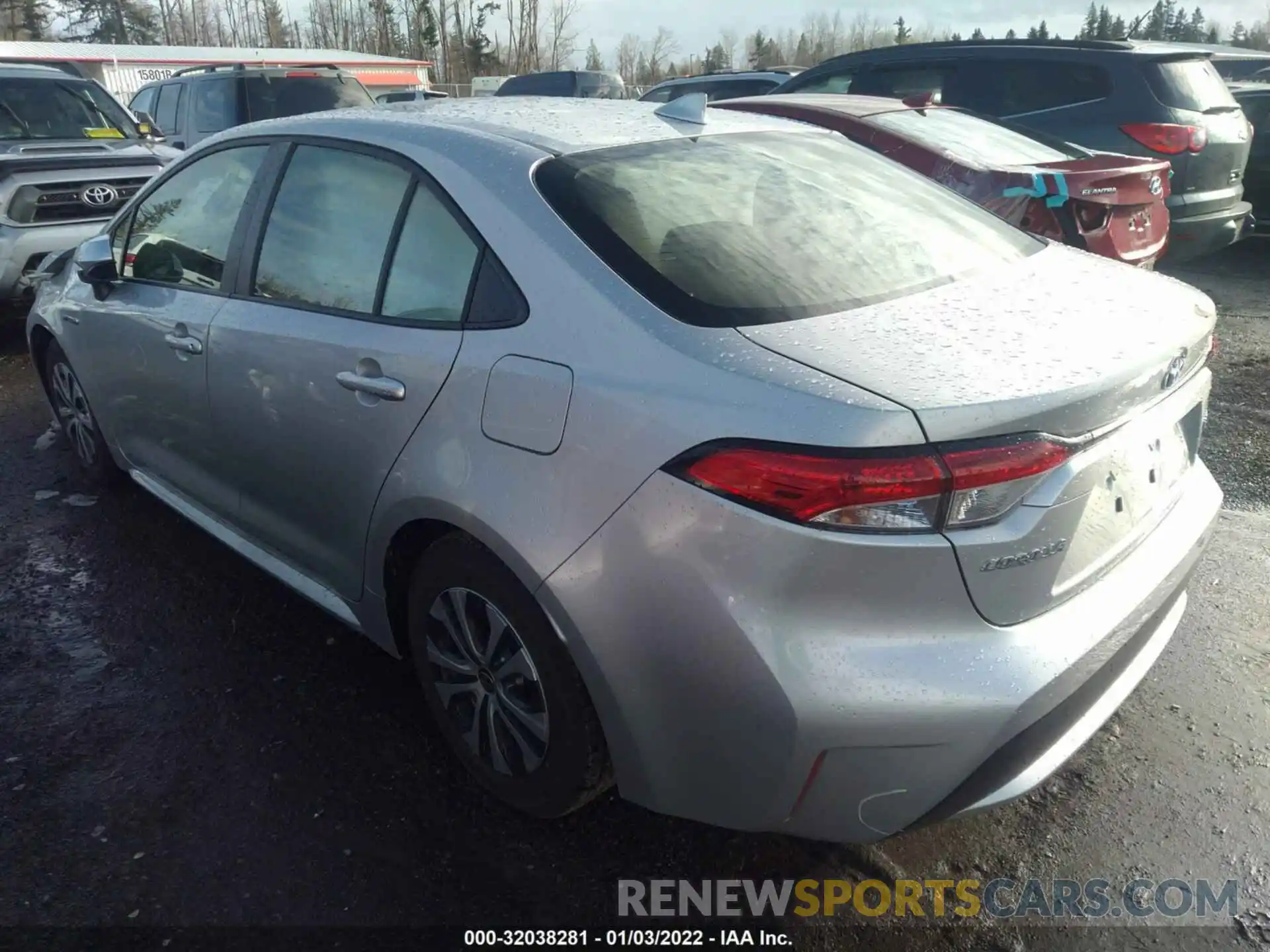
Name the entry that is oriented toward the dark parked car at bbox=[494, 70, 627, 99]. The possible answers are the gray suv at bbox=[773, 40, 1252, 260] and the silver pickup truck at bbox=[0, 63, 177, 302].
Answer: the gray suv at bbox=[773, 40, 1252, 260]

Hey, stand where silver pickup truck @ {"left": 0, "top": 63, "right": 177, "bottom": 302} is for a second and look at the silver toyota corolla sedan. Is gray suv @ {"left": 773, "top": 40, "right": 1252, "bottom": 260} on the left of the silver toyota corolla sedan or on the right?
left

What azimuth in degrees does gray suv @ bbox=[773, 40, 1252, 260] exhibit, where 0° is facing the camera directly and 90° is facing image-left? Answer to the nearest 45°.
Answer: approximately 135°

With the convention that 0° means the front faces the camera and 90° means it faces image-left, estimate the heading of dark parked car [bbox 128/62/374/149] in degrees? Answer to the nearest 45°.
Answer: approximately 135°

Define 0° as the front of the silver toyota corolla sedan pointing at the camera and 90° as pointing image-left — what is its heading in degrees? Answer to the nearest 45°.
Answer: approximately 135°

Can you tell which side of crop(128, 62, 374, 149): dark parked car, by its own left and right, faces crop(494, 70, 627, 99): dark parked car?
right
